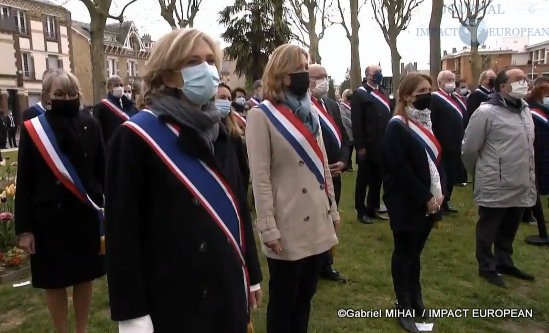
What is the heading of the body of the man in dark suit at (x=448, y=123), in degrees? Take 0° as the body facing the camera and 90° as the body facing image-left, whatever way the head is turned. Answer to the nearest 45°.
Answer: approximately 315°

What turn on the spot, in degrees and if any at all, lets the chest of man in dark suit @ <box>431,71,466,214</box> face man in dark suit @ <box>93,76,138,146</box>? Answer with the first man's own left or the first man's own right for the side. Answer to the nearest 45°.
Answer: approximately 90° to the first man's own right

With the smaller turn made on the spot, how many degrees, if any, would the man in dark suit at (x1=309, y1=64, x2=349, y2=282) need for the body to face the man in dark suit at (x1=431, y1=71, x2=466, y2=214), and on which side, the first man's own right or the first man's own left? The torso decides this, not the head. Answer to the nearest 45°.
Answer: approximately 90° to the first man's own left

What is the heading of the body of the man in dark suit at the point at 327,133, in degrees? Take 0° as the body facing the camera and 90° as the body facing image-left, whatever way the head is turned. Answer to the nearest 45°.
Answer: approximately 315°

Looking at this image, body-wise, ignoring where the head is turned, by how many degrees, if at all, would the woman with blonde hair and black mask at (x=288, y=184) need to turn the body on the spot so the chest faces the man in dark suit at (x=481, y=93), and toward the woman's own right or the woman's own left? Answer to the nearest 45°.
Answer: approximately 90° to the woman's own left

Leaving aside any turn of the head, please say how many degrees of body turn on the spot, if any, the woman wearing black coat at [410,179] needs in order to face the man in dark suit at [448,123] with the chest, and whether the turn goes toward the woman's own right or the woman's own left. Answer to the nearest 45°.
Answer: approximately 135° to the woman's own left

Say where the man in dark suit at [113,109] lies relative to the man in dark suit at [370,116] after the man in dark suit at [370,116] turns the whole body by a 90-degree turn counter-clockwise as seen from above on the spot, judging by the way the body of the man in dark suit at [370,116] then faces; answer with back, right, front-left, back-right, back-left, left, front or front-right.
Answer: back-left

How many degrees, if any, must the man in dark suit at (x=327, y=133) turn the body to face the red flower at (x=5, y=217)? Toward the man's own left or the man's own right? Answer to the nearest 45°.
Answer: approximately 135° to the man's own right

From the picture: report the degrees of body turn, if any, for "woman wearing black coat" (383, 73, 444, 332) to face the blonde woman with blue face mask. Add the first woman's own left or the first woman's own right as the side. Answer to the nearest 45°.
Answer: approximately 45° to the first woman's own right

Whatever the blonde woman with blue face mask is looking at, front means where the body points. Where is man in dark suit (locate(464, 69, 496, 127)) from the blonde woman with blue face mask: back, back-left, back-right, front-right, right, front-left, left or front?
left

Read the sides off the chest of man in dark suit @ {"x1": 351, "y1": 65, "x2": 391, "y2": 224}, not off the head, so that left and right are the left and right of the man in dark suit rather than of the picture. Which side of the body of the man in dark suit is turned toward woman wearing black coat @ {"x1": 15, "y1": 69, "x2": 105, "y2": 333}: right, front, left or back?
right
